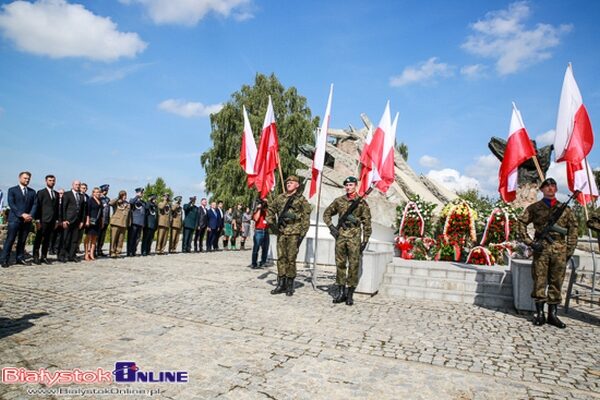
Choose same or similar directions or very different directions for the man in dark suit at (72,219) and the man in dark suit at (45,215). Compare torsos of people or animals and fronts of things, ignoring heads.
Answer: same or similar directions

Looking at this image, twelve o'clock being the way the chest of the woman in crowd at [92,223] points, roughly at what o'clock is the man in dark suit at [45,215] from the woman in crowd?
The man in dark suit is roughly at 3 o'clock from the woman in crowd.

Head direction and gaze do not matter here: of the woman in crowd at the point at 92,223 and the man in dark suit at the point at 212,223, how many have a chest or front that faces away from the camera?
0

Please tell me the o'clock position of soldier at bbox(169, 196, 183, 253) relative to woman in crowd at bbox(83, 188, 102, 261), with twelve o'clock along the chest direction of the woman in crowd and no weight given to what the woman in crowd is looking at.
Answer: The soldier is roughly at 9 o'clock from the woman in crowd.

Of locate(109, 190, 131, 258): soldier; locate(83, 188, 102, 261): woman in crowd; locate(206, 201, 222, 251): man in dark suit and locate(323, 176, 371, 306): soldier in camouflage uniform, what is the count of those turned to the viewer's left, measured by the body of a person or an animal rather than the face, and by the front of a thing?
0

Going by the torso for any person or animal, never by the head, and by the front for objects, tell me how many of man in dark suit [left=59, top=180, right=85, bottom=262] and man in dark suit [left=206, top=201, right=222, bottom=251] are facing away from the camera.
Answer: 0

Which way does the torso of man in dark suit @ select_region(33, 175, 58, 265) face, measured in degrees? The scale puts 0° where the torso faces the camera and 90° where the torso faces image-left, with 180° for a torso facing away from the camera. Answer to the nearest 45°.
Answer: approximately 315°

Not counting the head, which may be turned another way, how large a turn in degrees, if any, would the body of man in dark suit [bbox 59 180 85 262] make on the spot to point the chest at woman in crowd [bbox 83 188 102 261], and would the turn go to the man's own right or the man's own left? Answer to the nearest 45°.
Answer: approximately 90° to the man's own left

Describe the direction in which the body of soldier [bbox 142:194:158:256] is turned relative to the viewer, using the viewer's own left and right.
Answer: facing the viewer and to the right of the viewer

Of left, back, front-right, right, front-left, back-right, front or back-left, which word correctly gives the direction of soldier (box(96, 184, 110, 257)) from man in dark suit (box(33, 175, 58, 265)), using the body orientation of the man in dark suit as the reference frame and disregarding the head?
left

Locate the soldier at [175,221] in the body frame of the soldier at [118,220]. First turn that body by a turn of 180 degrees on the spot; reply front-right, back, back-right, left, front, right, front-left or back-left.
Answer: right

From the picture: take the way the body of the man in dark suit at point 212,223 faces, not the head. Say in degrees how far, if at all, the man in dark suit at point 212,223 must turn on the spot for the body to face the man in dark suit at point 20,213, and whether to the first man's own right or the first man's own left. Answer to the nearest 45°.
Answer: approximately 90° to the first man's own right

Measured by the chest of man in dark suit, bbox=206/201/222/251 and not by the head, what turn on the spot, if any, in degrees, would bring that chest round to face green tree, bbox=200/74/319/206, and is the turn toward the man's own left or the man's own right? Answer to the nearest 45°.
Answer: approximately 135° to the man's own left

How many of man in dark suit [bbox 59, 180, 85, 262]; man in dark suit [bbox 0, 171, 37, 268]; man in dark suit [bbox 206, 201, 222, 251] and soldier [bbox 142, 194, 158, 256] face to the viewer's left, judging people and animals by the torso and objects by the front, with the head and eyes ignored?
0
